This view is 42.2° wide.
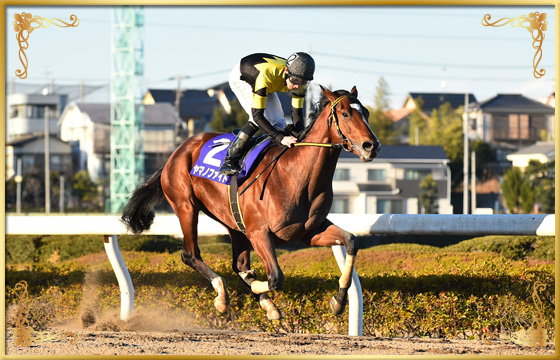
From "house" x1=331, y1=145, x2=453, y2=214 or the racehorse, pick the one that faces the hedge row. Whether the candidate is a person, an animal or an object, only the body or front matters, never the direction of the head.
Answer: the house

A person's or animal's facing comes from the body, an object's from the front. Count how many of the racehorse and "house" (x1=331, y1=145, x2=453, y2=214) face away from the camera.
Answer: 0

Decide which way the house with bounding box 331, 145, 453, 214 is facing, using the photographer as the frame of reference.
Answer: facing the viewer

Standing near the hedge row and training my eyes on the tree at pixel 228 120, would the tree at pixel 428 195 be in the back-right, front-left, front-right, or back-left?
front-right

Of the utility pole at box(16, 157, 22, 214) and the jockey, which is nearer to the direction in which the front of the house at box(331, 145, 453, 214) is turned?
the jockey

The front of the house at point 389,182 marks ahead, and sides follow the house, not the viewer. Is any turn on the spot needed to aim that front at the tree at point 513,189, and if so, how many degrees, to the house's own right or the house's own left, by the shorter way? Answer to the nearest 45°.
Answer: approximately 45° to the house's own left

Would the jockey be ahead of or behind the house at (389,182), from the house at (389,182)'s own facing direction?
ahead

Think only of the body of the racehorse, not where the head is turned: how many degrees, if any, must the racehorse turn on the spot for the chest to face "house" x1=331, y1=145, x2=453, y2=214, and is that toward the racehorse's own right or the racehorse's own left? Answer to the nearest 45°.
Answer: approximately 135° to the racehorse's own left

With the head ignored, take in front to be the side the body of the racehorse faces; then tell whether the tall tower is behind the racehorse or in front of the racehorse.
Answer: behind

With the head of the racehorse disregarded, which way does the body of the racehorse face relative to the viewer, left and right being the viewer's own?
facing the viewer and to the right of the viewer

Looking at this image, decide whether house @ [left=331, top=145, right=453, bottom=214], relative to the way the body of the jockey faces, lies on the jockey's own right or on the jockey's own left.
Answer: on the jockey's own left

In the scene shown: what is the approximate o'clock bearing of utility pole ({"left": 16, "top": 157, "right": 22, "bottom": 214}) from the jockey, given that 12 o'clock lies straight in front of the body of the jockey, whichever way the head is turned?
The utility pole is roughly at 7 o'clock from the jockey.
